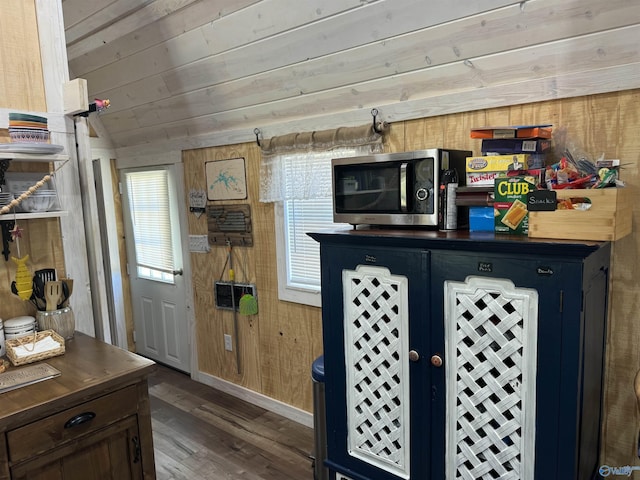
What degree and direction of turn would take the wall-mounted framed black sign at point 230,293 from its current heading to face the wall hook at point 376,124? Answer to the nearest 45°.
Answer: approximately 90° to its left

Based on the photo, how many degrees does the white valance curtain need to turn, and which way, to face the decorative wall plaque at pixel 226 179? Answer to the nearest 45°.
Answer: approximately 90° to its right

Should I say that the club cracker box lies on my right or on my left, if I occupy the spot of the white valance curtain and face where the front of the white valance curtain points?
on my left

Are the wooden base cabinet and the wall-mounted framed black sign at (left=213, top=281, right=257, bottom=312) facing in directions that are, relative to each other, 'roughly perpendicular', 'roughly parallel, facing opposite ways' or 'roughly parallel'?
roughly perpendicular

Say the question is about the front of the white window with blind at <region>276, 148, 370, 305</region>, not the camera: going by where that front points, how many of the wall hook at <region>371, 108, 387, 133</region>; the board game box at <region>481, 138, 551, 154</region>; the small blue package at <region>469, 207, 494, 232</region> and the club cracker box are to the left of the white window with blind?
4

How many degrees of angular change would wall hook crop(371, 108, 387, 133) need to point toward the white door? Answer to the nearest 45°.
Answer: approximately 90° to its right

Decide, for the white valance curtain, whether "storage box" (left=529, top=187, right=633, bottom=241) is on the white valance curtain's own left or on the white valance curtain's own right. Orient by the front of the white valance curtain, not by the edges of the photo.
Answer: on the white valance curtain's own left

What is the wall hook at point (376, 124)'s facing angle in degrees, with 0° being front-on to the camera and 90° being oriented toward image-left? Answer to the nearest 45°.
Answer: approximately 45°

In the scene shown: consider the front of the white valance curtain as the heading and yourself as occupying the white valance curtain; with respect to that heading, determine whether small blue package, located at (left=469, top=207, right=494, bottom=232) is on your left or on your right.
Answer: on your left

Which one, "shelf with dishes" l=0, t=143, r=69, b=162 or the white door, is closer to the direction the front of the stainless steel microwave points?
the shelf with dishes

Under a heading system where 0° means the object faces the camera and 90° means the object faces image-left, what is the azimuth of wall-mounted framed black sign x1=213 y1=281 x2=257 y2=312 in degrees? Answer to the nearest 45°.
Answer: approximately 45°

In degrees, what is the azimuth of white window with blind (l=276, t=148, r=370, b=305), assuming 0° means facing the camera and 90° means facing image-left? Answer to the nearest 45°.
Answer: approximately 45°
